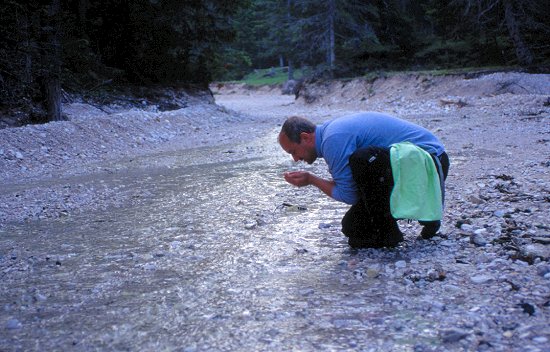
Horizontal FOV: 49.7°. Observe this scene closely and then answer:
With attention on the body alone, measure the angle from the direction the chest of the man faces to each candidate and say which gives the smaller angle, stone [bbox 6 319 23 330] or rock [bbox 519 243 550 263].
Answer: the stone

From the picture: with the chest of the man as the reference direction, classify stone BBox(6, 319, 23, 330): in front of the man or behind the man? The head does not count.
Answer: in front

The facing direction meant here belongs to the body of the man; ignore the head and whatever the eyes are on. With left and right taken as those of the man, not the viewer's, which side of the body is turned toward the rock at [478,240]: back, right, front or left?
back

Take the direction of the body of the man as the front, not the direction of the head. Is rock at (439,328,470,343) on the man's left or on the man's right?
on the man's left

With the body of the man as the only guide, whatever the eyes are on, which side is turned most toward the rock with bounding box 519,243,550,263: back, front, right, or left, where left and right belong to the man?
back

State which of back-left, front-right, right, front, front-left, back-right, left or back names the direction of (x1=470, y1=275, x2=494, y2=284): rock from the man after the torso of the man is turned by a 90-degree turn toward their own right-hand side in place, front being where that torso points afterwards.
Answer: back-right

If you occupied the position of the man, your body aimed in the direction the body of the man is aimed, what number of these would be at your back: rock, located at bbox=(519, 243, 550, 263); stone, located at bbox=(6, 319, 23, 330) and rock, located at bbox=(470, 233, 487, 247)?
2

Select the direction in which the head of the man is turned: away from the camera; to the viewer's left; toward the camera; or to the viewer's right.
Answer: to the viewer's left

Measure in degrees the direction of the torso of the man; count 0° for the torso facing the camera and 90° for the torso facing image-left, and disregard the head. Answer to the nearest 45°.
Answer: approximately 90°

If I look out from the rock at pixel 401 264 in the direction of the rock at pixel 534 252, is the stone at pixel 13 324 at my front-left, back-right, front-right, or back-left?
back-right
